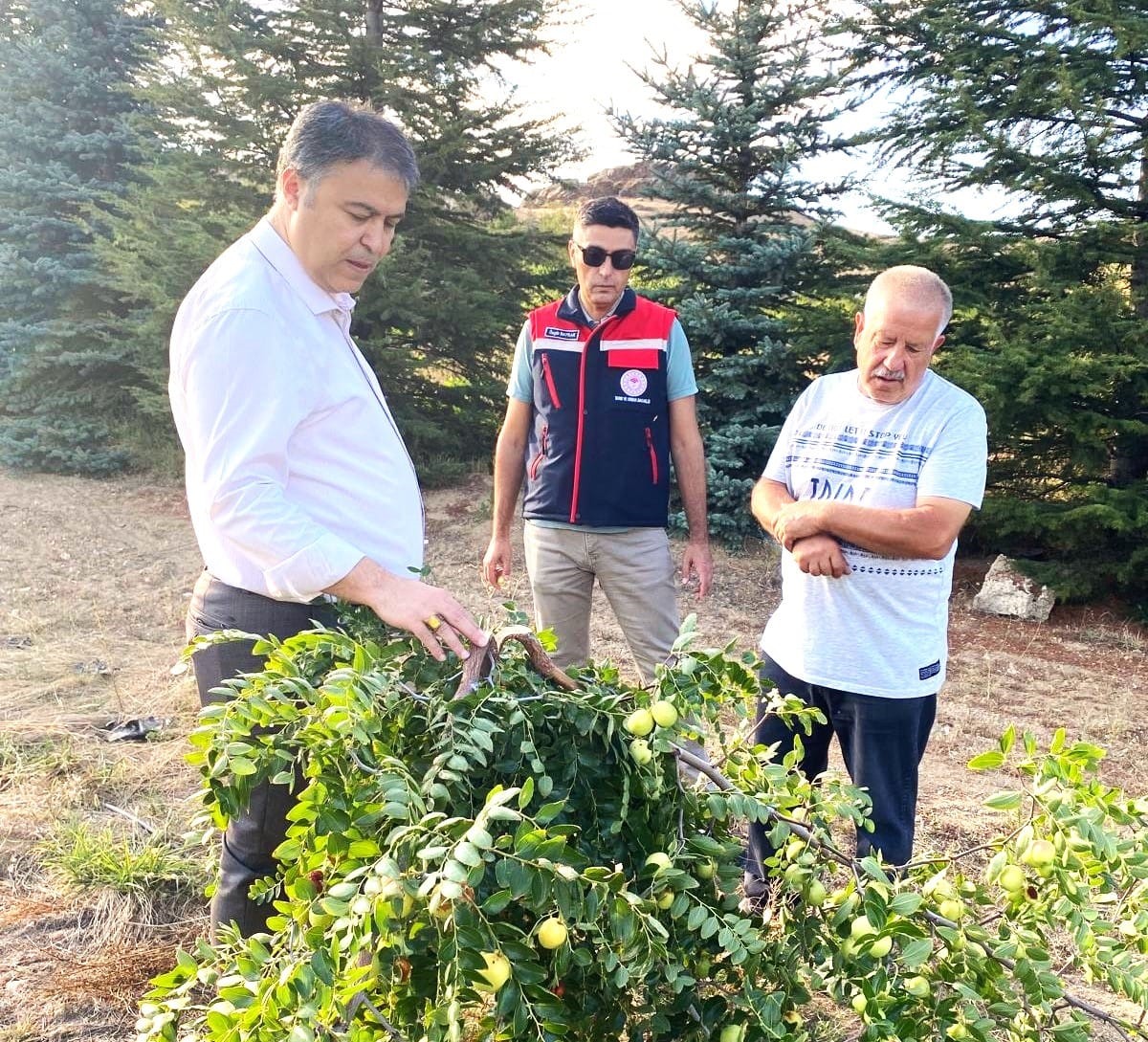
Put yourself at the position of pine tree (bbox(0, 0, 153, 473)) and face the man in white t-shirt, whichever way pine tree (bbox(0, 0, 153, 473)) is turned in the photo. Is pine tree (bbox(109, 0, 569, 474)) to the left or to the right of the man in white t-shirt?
left

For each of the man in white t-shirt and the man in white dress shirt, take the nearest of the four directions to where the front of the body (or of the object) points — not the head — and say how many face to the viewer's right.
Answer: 1

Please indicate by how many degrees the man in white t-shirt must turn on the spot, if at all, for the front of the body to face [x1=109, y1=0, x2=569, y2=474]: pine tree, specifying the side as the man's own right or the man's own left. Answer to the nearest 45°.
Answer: approximately 90° to the man's own right

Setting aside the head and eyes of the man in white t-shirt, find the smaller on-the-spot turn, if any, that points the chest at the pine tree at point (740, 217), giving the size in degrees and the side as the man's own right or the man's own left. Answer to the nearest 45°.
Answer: approximately 135° to the man's own right

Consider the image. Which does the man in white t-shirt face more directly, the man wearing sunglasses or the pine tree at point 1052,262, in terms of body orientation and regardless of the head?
the man wearing sunglasses

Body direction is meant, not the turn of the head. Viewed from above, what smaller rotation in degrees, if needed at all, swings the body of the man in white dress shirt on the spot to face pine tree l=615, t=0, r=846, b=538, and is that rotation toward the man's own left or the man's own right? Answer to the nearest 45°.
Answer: approximately 45° to the man's own left

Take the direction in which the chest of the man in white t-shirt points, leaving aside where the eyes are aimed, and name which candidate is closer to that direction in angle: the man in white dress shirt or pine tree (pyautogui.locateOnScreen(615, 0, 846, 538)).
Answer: the man in white dress shirt

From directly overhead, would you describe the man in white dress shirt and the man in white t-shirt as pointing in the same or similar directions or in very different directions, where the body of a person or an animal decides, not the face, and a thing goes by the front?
very different directions

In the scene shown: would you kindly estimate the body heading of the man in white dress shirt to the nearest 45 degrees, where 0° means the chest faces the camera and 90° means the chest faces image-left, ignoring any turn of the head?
approximately 270°

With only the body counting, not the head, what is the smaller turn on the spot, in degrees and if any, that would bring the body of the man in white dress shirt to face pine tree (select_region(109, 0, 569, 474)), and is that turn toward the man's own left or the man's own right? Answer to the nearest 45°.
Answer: approximately 90° to the man's own left

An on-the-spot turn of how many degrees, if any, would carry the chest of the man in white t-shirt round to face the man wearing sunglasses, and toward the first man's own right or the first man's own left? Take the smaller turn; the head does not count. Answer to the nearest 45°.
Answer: approximately 90° to the first man's own right

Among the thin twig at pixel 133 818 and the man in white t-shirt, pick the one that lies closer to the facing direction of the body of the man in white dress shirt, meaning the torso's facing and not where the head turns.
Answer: the man in white t-shirt
